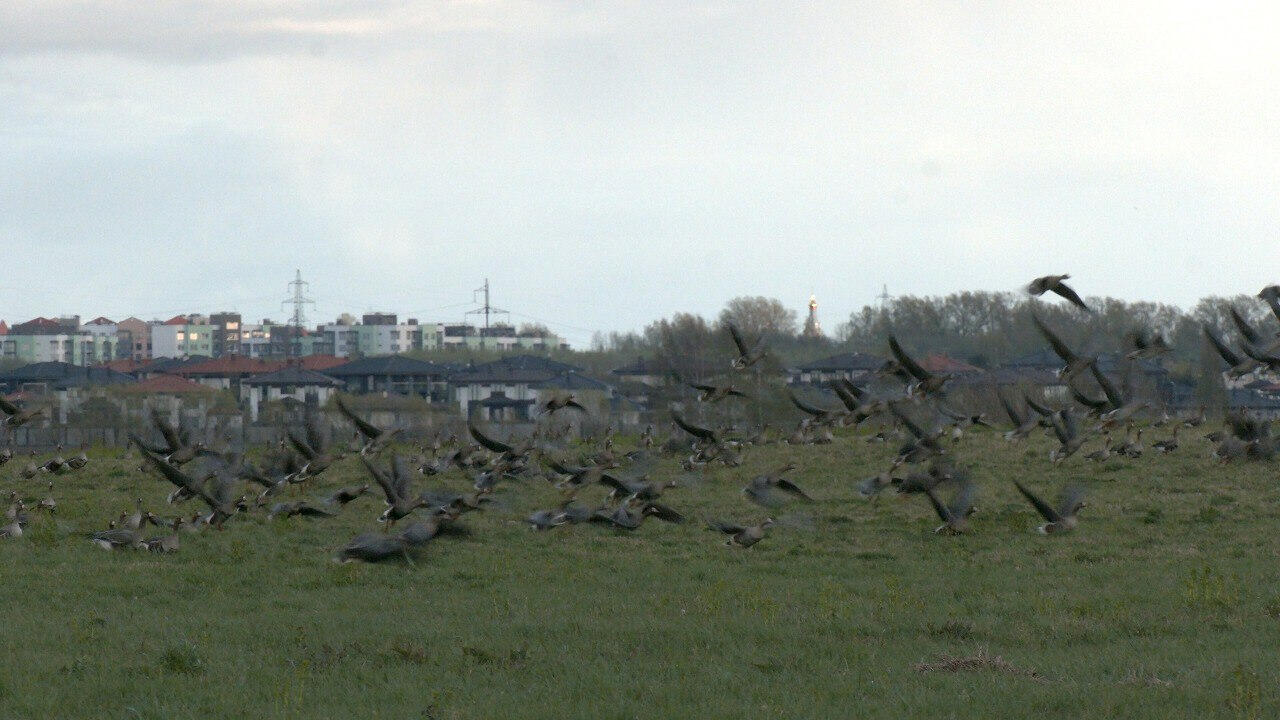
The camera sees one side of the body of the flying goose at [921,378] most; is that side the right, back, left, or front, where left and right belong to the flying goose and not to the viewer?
right
